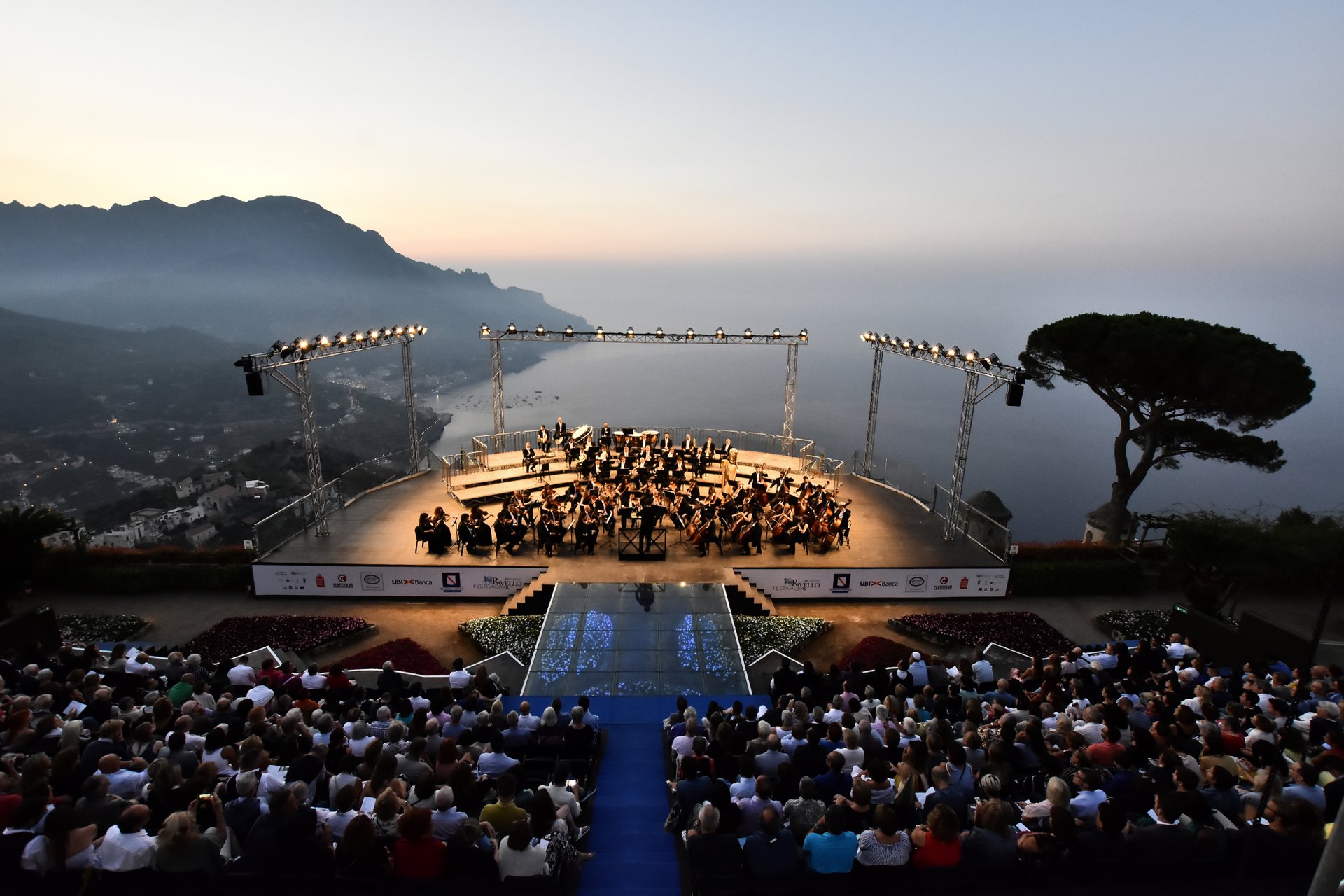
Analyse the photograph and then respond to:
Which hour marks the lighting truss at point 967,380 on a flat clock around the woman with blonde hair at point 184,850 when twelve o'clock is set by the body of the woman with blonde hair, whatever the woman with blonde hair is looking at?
The lighting truss is roughly at 1 o'clock from the woman with blonde hair.

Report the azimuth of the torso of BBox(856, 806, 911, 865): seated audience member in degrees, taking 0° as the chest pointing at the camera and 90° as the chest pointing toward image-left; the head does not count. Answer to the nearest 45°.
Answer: approximately 180°

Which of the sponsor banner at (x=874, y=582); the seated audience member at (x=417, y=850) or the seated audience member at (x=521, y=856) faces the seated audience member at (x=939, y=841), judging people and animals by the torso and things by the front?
the sponsor banner

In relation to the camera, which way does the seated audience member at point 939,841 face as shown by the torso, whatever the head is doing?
away from the camera

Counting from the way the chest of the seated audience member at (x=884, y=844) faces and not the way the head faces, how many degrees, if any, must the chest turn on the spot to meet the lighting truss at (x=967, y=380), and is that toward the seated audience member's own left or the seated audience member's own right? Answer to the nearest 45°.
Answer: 0° — they already face it

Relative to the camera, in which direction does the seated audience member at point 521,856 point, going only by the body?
away from the camera

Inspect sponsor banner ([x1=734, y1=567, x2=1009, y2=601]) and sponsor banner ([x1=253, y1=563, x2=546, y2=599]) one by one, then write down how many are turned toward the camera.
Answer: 2

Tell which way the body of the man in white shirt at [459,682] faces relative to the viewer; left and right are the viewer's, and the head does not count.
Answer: facing away from the viewer
